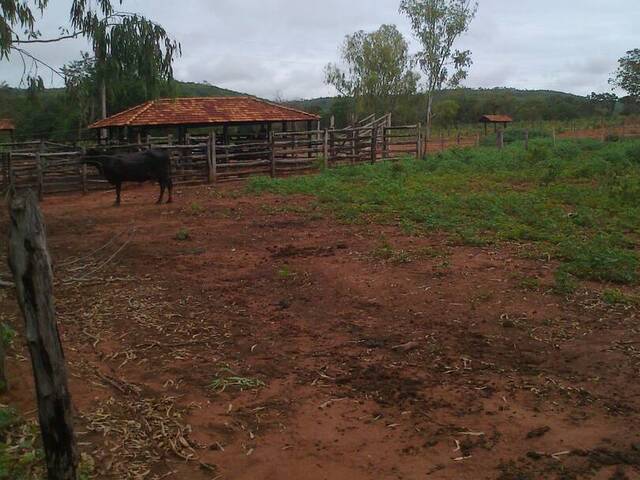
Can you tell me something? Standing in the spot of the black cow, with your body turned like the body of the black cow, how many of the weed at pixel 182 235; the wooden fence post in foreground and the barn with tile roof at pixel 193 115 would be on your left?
2

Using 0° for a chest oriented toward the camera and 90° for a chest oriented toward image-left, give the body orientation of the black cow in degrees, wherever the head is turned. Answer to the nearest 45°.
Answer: approximately 90°

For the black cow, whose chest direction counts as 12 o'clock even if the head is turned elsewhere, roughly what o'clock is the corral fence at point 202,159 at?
The corral fence is roughly at 4 o'clock from the black cow.

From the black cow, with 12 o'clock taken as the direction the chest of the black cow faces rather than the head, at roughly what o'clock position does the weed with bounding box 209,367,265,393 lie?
The weed is roughly at 9 o'clock from the black cow.

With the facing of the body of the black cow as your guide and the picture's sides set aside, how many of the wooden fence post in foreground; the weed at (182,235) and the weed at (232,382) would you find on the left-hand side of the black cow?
3

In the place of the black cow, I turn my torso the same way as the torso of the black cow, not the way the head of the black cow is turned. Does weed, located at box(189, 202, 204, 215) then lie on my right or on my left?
on my left

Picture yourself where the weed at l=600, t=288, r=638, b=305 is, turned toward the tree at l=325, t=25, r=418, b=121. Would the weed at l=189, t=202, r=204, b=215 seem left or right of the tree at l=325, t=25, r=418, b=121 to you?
left

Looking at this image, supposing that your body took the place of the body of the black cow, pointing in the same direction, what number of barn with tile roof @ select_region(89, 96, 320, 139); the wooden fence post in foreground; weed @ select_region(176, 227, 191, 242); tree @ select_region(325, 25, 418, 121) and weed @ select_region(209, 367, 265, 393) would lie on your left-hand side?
3

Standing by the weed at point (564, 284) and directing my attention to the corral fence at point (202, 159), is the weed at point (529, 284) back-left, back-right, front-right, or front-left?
front-left

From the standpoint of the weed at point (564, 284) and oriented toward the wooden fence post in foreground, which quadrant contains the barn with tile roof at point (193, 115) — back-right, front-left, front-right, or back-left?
back-right

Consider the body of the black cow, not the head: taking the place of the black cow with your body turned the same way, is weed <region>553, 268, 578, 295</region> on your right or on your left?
on your left

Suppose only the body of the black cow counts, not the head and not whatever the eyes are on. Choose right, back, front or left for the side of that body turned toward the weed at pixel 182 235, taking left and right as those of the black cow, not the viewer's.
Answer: left

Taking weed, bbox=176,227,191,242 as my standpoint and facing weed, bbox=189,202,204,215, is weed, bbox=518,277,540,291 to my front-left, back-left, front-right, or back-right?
back-right

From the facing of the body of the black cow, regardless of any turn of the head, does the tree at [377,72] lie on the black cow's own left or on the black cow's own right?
on the black cow's own right
